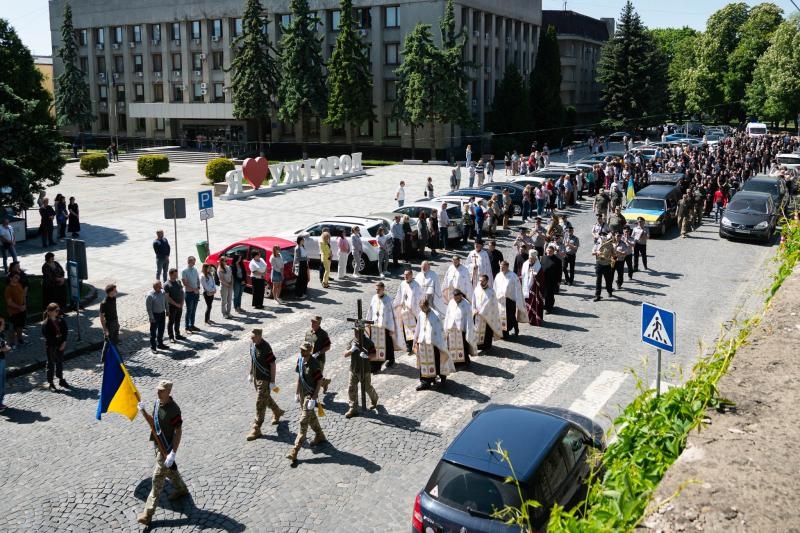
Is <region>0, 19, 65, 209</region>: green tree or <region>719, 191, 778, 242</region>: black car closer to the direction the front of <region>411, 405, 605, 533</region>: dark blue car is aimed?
the black car

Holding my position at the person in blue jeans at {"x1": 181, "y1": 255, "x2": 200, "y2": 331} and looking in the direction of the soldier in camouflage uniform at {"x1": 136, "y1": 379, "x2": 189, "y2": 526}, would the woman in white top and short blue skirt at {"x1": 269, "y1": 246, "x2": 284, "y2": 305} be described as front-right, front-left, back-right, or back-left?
back-left

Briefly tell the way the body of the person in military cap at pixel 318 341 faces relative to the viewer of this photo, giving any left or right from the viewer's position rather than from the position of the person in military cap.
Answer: facing the viewer and to the left of the viewer

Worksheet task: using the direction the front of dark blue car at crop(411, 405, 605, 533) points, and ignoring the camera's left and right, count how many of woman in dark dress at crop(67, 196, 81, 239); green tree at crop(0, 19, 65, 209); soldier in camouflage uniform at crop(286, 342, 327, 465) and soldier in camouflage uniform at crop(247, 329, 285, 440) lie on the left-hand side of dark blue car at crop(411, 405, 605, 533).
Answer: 4

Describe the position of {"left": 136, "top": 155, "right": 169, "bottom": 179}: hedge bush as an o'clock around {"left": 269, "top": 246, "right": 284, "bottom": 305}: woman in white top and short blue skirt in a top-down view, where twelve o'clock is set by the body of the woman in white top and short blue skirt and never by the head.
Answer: The hedge bush is roughly at 7 o'clock from the woman in white top and short blue skirt.

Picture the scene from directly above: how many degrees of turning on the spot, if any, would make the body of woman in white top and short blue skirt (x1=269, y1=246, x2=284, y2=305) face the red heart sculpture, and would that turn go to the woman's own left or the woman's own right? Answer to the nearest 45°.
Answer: approximately 135° to the woman's own left

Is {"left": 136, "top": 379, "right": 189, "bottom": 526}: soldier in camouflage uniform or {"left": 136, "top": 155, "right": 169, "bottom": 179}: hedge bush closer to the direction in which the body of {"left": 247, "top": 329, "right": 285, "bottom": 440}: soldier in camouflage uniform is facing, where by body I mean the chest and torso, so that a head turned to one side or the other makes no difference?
the soldier in camouflage uniform

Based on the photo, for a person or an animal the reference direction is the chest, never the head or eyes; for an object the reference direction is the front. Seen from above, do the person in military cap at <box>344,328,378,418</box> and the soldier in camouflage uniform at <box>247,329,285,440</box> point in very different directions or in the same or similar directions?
same or similar directions

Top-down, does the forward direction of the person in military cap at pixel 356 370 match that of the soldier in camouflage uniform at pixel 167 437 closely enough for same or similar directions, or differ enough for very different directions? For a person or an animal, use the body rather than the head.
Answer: same or similar directions

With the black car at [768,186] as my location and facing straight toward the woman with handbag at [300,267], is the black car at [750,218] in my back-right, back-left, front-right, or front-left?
front-left

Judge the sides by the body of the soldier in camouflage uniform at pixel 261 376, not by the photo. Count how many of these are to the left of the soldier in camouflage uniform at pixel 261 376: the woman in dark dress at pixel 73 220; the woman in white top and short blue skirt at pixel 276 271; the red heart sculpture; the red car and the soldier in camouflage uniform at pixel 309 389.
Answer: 1

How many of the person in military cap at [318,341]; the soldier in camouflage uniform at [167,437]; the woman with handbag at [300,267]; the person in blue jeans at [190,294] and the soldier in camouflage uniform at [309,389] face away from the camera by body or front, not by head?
0

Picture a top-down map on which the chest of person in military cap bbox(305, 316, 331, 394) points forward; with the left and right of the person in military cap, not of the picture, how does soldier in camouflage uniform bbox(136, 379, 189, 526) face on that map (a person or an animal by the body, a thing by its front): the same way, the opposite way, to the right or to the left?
the same way

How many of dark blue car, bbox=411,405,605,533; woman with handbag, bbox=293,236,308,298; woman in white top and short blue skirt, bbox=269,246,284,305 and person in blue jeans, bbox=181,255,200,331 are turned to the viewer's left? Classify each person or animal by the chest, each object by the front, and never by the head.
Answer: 0

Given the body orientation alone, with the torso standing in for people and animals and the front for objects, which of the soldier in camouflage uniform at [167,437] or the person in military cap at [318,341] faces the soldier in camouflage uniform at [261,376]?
the person in military cap

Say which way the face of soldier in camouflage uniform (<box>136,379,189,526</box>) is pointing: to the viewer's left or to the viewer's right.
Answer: to the viewer's left

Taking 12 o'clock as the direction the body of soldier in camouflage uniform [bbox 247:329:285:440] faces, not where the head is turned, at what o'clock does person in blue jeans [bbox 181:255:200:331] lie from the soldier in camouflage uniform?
The person in blue jeans is roughly at 4 o'clock from the soldier in camouflage uniform.

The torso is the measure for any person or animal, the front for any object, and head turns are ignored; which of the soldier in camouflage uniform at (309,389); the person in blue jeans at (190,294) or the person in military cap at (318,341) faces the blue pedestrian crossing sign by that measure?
the person in blue jeans

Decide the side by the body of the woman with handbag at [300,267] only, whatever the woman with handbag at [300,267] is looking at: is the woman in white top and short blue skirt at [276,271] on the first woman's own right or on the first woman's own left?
on the first woman's own right
